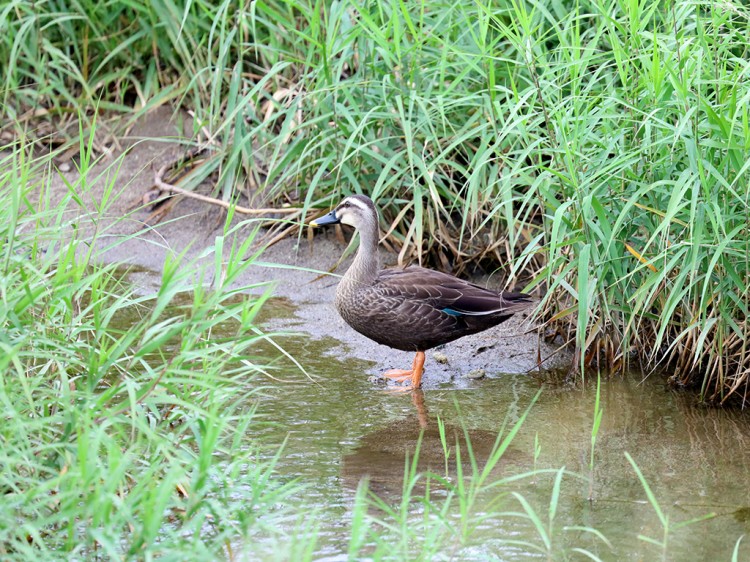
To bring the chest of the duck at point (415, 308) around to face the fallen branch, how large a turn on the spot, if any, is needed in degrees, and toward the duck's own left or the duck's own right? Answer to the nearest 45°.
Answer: approximately 45° to the duck's own right

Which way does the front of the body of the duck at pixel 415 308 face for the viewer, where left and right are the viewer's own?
facing to the left of the viewer
